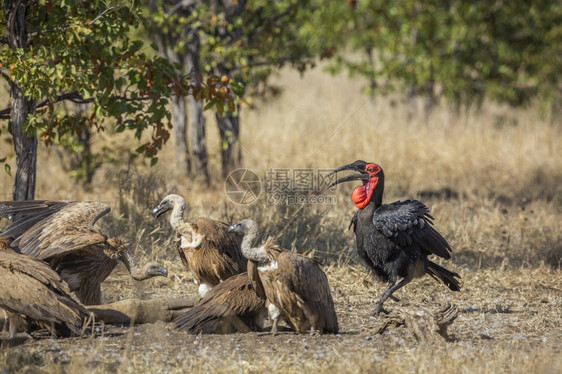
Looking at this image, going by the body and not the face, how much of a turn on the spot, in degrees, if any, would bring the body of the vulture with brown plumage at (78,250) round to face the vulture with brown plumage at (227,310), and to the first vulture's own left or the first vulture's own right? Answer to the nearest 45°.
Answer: approximately 45° to the first vulture's own right

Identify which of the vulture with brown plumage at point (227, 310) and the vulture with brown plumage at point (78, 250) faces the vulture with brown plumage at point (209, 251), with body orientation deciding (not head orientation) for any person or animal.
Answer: the vulture with brown plumage at point (78, 250)

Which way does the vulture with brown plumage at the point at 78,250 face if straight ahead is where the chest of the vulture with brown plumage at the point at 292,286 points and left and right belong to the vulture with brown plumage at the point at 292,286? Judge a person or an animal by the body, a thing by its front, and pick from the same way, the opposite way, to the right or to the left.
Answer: the opposite way

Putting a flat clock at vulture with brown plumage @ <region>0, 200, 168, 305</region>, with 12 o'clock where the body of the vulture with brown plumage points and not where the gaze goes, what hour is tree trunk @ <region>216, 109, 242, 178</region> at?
The tree trunk is roughly at 10 o'clock from the vulture with brown plumage.

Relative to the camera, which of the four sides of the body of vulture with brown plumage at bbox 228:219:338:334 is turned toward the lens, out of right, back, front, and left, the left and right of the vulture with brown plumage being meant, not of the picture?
left

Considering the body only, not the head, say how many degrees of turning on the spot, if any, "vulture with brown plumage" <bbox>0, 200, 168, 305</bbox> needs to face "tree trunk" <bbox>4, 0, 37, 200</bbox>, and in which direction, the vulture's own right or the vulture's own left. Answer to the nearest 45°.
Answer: approximately 90° to the vulture's own left

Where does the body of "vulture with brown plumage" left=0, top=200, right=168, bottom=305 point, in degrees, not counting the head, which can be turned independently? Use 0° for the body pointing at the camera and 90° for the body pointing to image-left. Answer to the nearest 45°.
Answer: approximately 270°

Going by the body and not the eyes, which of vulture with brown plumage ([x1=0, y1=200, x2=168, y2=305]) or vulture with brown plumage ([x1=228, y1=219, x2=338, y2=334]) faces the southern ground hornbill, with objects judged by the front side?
vulture with brown plumage ([x1=0, y1=200, x2=168, y2=305])

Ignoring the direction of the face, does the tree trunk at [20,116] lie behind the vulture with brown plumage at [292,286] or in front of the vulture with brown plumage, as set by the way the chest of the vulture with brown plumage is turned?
in front

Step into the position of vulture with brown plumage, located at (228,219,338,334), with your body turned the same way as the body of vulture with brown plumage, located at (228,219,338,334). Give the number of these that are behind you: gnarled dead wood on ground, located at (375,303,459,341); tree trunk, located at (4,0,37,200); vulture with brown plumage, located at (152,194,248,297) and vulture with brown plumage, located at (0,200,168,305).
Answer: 1
